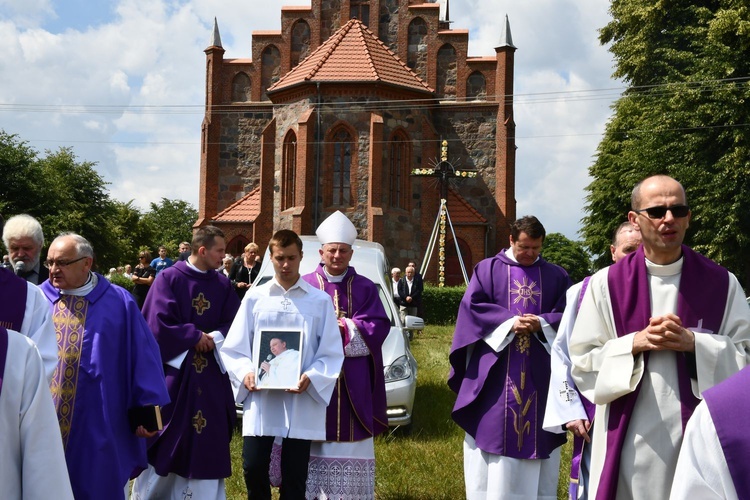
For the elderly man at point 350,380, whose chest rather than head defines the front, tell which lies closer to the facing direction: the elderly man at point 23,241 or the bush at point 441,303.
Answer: the elderly man

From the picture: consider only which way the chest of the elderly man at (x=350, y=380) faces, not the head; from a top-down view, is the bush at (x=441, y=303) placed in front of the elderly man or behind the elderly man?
behind

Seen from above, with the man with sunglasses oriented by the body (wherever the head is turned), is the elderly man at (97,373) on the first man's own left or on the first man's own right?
on the first man's own right

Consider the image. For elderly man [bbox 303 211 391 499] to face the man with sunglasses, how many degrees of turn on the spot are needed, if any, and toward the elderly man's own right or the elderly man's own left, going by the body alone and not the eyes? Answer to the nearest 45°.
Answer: approximately 45° to the elderly man's own left

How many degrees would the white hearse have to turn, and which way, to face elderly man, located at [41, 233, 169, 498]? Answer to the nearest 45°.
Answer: approximately 45° to its right
